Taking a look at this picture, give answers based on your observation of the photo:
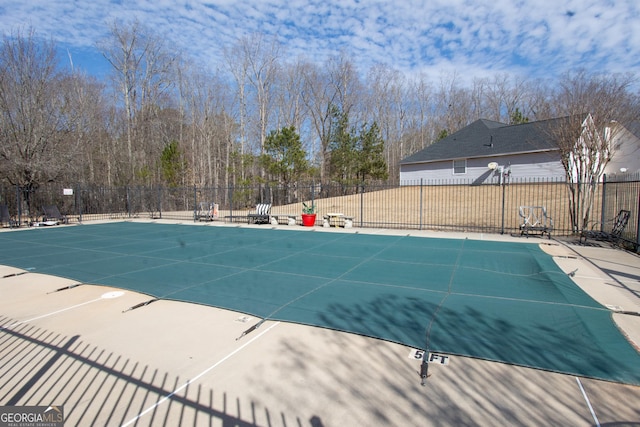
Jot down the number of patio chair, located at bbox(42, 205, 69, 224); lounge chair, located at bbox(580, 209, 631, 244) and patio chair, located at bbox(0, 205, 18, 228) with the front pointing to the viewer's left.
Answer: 1

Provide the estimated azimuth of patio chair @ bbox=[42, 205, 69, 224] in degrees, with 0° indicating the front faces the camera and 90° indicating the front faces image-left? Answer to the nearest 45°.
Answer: approximately 315°

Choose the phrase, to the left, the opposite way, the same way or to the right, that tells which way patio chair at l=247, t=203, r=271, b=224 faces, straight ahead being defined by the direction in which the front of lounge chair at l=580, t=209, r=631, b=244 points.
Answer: to the left

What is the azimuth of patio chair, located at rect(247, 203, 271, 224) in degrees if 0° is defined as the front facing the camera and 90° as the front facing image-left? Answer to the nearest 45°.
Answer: approximately 45°

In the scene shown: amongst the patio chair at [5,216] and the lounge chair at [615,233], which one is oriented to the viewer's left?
the lounge chair

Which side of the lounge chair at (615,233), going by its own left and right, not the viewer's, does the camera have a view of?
left
